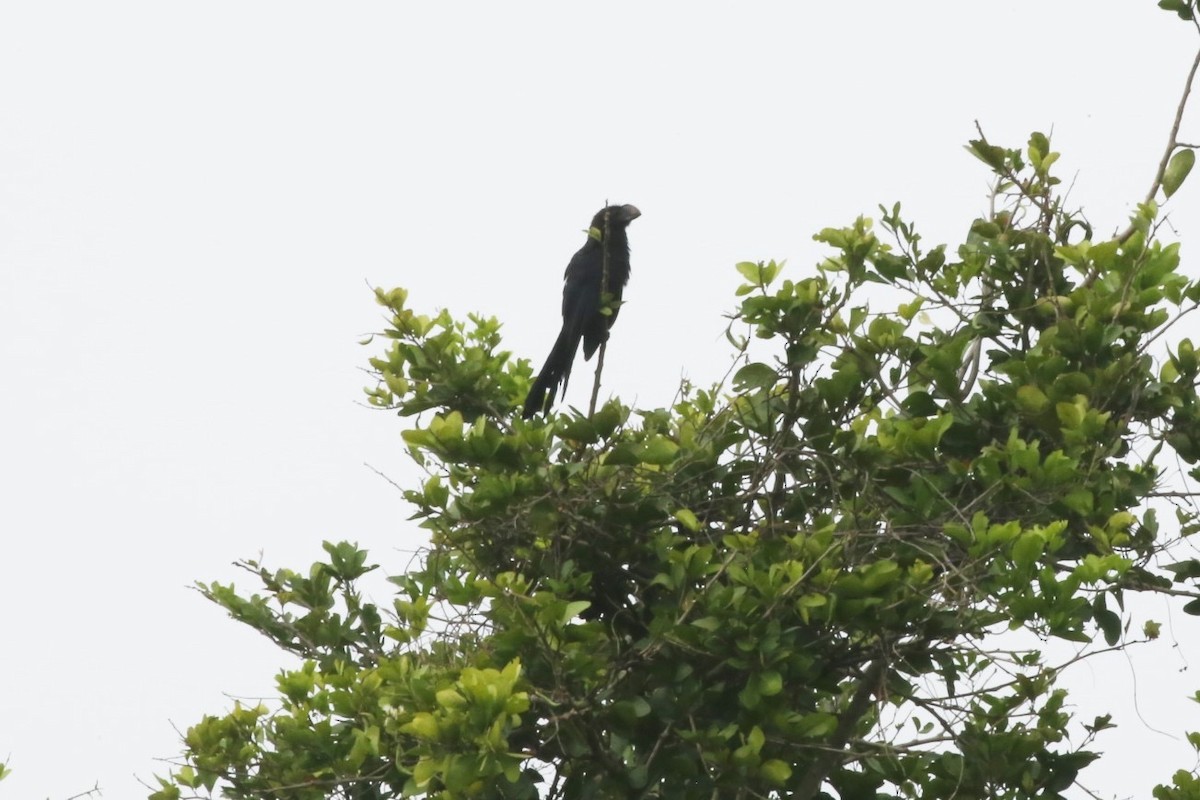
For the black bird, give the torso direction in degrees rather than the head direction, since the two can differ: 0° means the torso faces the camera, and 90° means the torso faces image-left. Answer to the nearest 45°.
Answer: approximately 270°
